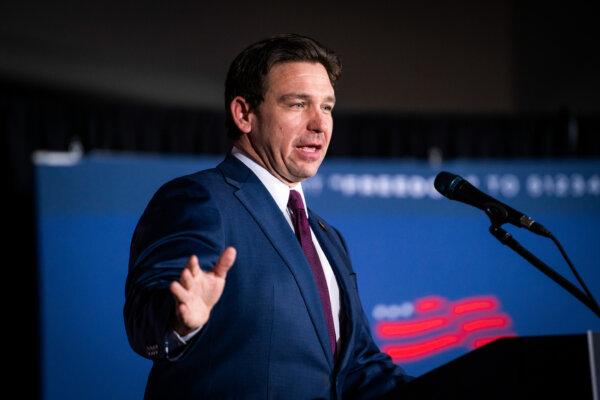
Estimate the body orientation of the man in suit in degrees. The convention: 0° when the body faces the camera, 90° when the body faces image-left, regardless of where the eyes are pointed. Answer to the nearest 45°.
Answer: approximately 315°

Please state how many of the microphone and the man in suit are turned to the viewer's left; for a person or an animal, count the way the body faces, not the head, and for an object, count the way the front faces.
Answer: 1

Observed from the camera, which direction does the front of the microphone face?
facing to the left of the viewer

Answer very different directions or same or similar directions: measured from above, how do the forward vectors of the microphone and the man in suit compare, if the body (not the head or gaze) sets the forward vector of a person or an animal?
very different directions
